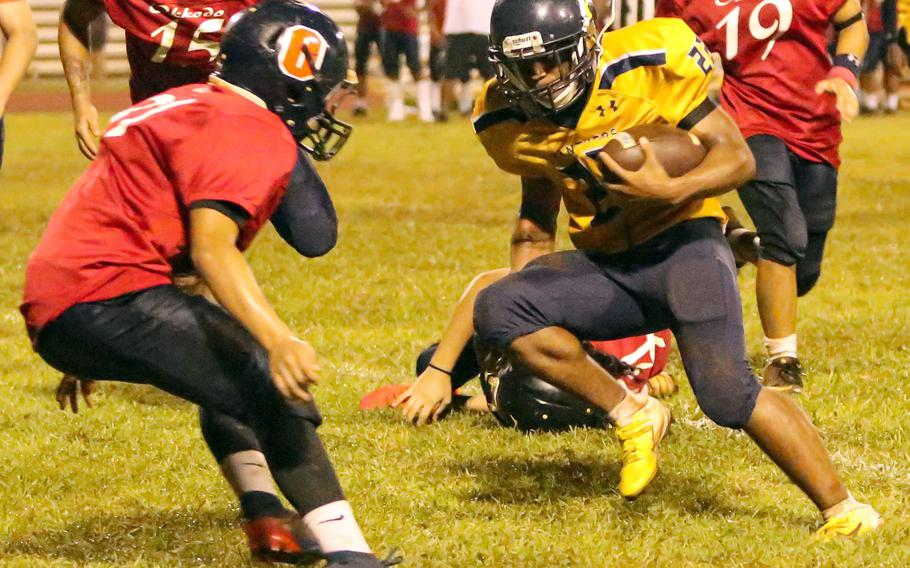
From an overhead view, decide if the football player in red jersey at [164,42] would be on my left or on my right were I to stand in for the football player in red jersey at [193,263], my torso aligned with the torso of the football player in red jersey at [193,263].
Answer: on my left

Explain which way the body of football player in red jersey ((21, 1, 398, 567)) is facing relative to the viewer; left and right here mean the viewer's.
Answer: facing to the right of the viewer

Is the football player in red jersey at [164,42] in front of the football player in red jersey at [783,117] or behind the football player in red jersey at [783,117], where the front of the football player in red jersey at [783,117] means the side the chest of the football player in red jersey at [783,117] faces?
in front

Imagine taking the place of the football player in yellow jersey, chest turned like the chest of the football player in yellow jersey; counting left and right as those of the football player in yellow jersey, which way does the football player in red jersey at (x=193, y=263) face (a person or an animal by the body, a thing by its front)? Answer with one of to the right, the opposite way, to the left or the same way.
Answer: the opposite way

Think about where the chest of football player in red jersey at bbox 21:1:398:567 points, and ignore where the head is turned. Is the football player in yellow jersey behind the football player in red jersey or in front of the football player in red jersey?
in front

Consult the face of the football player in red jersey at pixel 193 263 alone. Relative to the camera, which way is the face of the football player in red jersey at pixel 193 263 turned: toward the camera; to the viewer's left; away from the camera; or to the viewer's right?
to the viewer's right

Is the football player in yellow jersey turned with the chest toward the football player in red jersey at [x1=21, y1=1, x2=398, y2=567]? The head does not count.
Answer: yes

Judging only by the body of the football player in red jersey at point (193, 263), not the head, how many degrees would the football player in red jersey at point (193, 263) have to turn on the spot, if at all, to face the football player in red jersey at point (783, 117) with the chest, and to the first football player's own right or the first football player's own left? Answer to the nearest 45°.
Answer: approximately 45° to the first football player's own left
